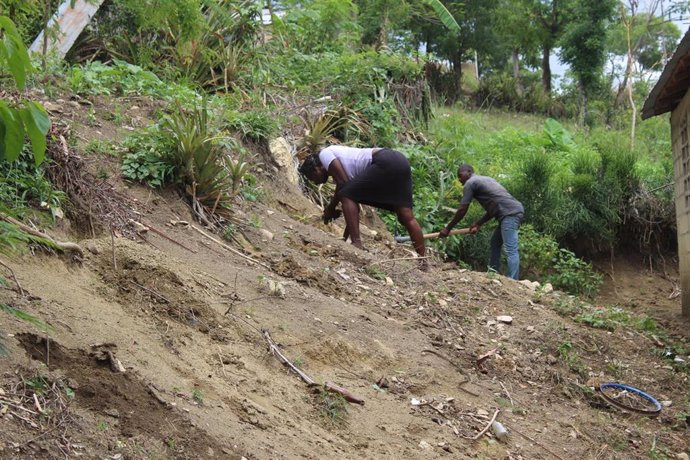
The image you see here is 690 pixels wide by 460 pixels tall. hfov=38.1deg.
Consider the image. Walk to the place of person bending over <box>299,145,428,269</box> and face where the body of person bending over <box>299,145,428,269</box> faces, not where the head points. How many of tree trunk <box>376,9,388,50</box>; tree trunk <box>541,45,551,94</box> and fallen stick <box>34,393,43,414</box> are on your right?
2

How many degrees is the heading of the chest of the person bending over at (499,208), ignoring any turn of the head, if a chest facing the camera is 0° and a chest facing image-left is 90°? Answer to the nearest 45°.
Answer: approximately 90°

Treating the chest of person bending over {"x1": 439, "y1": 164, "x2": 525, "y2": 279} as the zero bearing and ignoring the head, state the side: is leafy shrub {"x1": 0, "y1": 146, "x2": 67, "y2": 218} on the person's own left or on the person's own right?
on the person's own left

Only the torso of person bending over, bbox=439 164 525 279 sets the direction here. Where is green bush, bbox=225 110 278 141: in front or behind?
in front

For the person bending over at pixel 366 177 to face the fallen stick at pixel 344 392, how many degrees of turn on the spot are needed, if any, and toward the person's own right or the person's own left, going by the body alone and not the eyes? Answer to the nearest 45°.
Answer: approximately 90° to the person's own left

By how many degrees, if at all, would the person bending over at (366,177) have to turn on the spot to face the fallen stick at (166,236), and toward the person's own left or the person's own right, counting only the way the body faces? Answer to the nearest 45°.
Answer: approximately 45° to the person's own left

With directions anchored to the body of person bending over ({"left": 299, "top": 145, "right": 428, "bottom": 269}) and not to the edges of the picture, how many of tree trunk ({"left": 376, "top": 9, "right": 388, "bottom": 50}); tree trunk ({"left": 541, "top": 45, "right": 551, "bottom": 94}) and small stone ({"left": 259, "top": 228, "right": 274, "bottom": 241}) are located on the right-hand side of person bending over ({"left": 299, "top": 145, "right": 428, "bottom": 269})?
2

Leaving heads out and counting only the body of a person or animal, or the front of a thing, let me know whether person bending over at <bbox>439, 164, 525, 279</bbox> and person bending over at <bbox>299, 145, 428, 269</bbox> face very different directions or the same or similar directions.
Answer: same or similar directions

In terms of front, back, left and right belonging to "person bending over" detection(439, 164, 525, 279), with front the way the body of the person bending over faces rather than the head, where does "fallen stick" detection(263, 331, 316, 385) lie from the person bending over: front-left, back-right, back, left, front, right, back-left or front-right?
left

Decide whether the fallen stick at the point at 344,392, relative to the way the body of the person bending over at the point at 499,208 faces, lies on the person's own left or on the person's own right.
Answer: on the person's own left

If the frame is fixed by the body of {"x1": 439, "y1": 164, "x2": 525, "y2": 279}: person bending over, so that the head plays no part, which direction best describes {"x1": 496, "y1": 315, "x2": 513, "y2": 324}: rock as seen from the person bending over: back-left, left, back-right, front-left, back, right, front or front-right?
left

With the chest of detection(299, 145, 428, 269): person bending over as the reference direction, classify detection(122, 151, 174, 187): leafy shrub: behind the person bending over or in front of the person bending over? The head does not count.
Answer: in front

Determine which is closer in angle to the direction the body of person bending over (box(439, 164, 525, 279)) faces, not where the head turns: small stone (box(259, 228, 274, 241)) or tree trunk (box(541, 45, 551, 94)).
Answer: the small stone

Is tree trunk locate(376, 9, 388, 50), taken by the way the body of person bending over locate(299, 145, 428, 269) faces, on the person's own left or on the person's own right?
on the person's own right

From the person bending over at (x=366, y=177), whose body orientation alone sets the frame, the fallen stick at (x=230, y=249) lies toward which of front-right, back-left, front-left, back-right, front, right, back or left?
front-left

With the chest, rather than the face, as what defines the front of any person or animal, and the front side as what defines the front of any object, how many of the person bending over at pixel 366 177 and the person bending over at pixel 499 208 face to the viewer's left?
2

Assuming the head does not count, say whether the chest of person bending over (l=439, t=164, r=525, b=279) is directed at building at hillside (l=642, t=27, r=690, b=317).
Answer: no

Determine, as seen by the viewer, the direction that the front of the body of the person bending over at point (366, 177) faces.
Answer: to the viewer's left

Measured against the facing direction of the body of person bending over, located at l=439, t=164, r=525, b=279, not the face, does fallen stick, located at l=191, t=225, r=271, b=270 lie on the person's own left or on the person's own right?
on the person's own left
